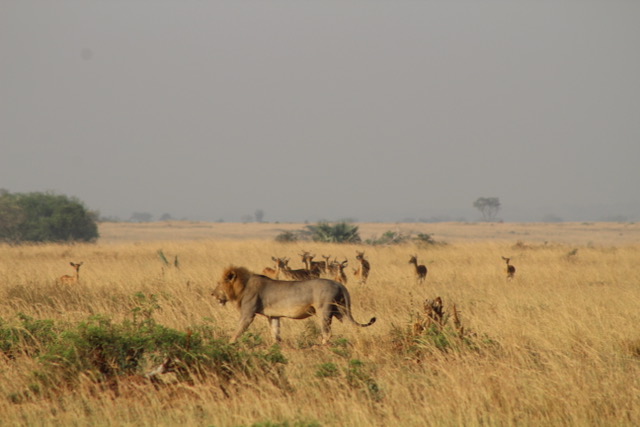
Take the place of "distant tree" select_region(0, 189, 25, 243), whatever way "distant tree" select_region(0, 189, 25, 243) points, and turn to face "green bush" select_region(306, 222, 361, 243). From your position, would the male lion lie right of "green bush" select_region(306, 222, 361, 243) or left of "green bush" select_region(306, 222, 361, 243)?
right

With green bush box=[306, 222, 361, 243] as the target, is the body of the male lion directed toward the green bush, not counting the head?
no

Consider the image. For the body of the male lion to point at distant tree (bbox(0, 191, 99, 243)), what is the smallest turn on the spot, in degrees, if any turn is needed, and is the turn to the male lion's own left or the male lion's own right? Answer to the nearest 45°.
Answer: approximately 45° to the male lion's own right

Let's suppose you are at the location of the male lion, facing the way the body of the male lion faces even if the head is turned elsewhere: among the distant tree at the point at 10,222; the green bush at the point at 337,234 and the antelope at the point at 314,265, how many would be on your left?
0

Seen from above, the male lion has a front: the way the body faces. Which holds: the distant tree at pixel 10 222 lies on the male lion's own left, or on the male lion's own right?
on the male lion's own right

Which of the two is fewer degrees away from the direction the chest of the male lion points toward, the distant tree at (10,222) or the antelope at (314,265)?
the distant tree

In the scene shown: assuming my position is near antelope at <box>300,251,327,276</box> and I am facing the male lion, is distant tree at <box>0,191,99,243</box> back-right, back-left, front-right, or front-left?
back-right

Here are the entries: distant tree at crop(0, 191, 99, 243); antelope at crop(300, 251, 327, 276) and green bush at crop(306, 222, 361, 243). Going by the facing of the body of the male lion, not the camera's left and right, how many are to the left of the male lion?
0

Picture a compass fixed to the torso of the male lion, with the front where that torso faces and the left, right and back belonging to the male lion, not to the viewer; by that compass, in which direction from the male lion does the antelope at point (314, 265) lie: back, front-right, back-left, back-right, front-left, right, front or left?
right

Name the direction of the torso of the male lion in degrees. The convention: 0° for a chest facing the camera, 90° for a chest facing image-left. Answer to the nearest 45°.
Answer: approximately 90°
